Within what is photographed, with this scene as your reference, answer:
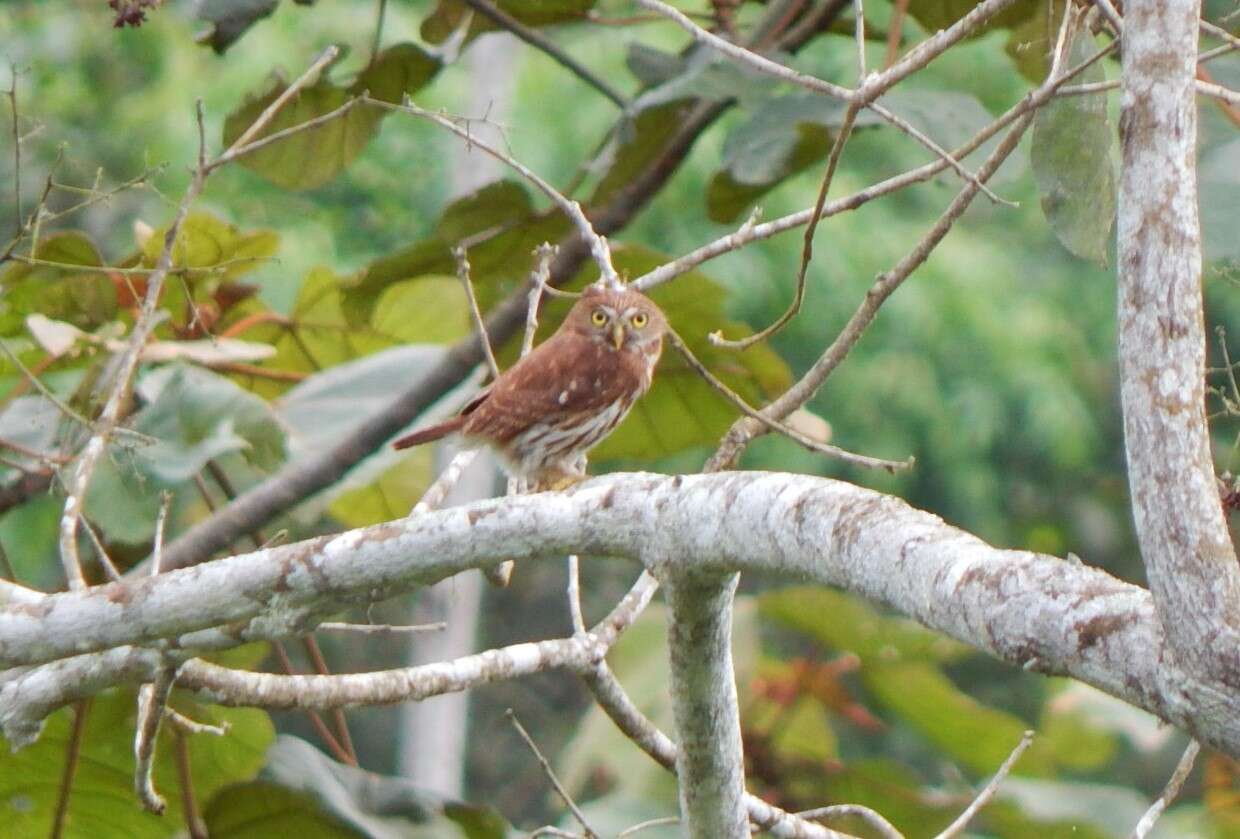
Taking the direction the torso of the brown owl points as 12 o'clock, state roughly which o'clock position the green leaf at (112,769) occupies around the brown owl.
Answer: The green leaf is roughly at 6 o'clock from the brown owl.

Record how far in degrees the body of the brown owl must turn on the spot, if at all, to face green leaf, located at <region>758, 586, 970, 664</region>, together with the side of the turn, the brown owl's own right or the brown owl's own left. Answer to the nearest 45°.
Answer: approximately 45° to the brown owl's own left

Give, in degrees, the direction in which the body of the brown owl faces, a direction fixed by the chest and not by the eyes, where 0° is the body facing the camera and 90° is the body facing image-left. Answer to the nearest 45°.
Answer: approximately 270°

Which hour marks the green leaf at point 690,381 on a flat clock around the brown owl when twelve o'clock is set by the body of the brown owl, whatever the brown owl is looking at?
The green leaf is roughly at 10 o'clock from the brown owl.

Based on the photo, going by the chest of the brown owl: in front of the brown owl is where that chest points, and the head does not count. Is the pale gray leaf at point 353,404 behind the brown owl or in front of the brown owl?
behind

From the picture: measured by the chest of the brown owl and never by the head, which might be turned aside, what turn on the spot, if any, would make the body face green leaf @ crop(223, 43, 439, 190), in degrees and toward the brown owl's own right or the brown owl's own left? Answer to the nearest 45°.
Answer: approximately 135° to the brown owl's own left

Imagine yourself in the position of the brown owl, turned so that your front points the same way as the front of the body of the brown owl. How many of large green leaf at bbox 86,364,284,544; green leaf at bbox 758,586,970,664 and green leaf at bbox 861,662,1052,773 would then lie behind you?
1

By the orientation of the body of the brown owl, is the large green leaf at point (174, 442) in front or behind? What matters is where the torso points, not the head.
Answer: behind
